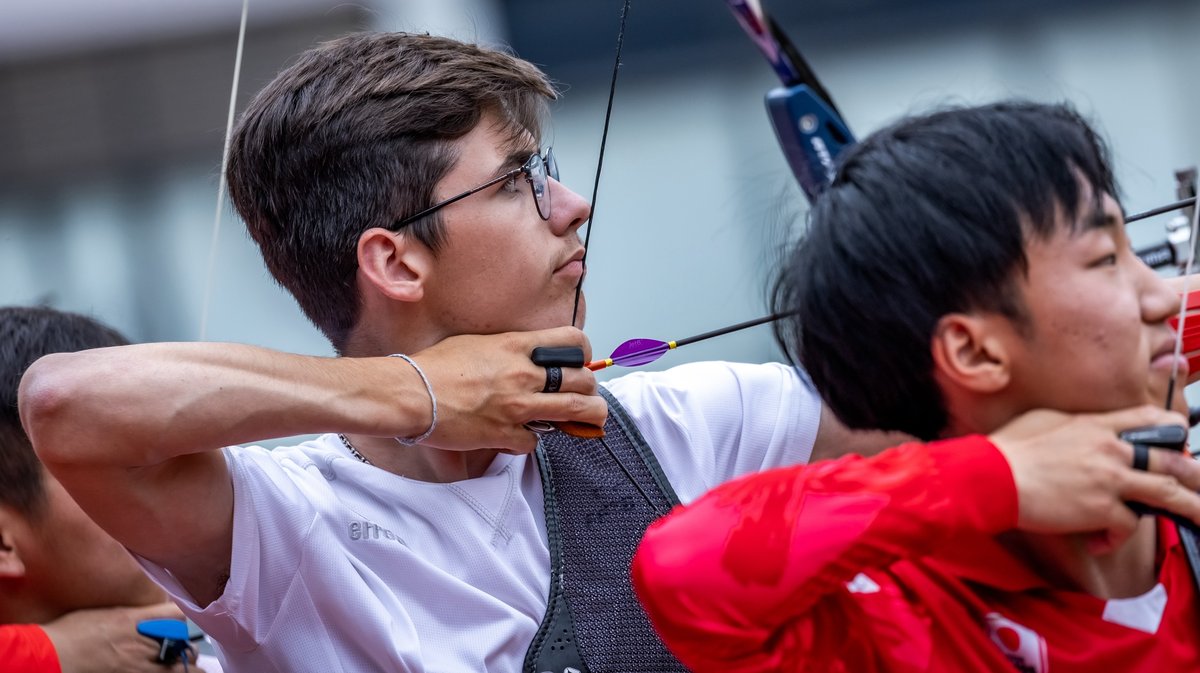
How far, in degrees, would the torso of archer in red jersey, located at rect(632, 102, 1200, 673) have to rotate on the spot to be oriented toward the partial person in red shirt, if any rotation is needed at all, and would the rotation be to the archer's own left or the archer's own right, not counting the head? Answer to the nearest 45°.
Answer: approximately 135° to the archer's own right

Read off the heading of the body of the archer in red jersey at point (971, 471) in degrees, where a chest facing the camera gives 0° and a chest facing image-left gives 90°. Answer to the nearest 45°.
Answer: approximately 315°
